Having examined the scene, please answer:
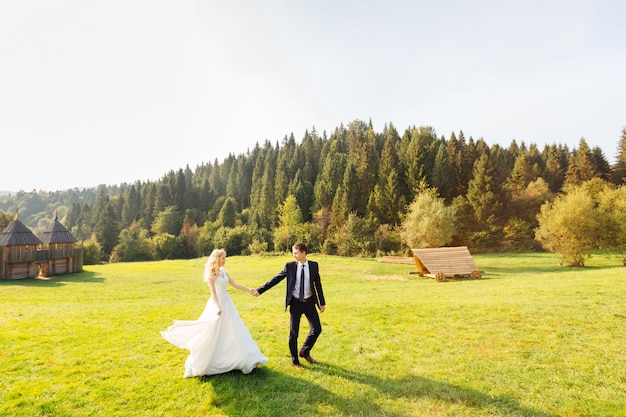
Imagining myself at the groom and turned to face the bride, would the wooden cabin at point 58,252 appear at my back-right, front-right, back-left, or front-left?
front-right

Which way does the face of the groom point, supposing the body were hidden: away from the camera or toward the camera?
toward the camera

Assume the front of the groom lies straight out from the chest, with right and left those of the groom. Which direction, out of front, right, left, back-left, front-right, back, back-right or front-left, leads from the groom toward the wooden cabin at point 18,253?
back-right

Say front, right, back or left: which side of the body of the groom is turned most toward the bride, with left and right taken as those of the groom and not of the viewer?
right

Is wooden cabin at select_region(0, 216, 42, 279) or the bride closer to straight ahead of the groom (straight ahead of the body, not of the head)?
the bride

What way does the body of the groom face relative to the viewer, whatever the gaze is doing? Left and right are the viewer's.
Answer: facing the viewer

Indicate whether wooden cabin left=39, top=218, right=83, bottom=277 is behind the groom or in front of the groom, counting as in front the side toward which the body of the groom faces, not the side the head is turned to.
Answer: behind

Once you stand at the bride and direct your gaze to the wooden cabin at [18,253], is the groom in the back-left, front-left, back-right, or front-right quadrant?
back-right

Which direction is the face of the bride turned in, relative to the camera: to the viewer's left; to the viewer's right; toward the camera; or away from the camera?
to the viewer's right
